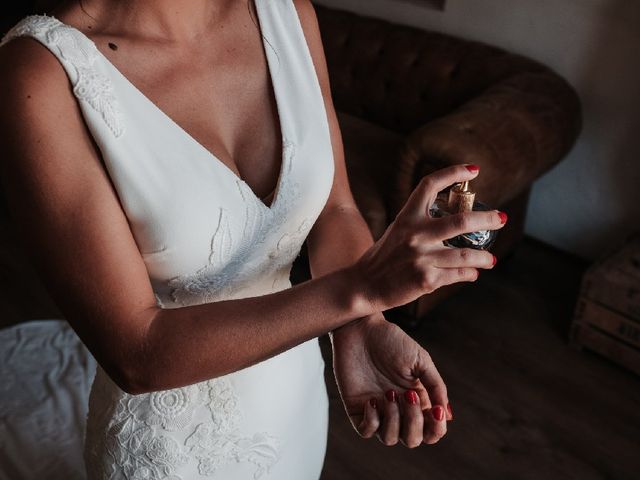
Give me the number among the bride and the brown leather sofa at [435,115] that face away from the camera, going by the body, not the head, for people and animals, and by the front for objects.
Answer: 0

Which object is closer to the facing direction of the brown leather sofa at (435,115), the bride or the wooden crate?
the bride

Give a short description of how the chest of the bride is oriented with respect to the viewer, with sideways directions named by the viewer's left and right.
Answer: facing the viewer and to the right of the viewer

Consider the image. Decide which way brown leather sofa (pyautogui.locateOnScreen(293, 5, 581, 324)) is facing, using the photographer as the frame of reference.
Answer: facing the viewer and to the left of the viewer

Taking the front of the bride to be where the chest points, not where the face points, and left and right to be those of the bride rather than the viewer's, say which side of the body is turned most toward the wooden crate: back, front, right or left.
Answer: left
